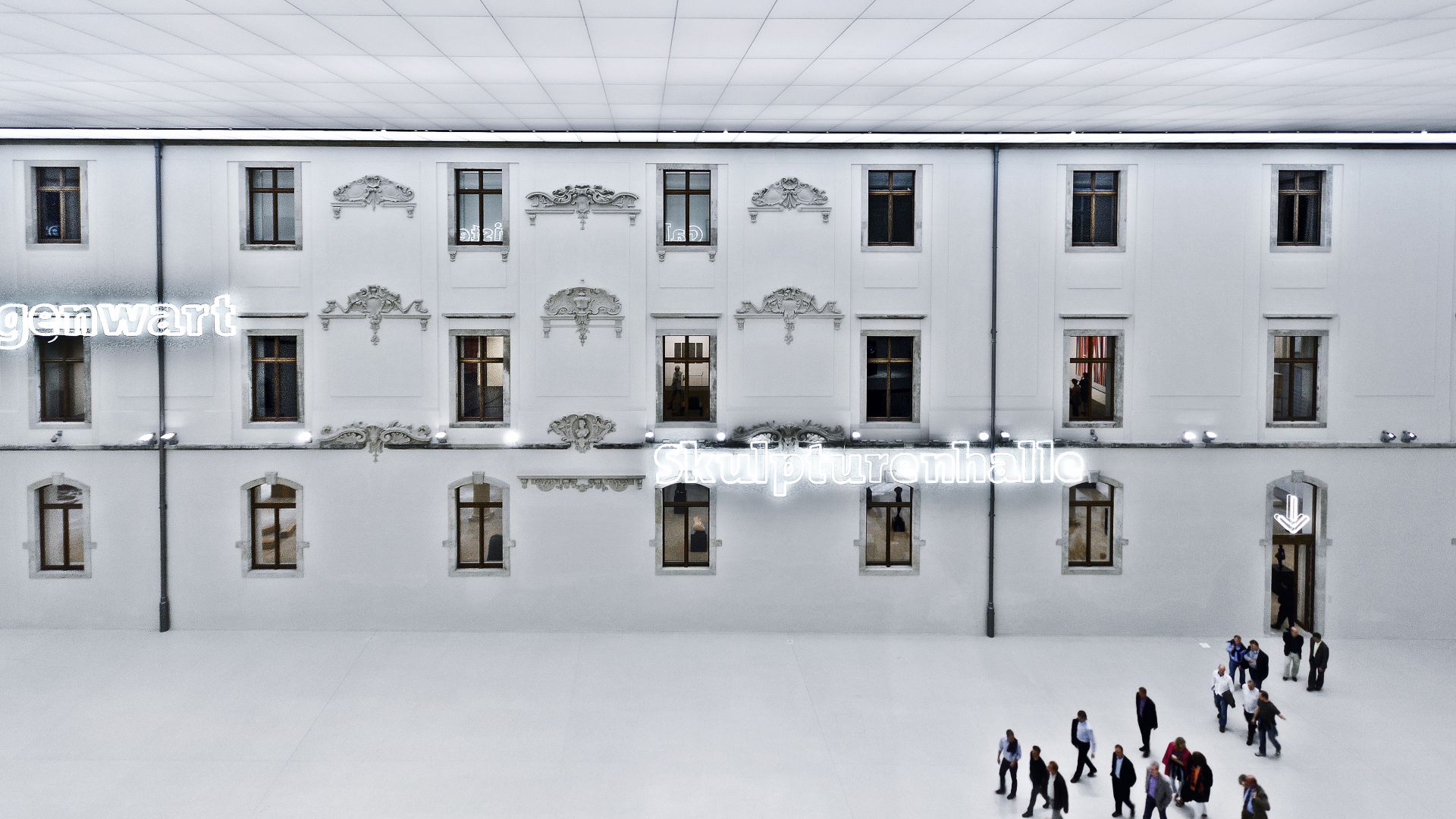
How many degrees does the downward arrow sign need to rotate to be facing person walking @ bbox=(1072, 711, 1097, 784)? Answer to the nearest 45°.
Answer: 0° — it already faces them

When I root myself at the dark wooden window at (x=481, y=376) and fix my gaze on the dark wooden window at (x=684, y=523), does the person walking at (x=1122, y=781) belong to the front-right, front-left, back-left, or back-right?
front-right

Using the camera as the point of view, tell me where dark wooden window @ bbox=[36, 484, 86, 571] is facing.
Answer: facing the viewer

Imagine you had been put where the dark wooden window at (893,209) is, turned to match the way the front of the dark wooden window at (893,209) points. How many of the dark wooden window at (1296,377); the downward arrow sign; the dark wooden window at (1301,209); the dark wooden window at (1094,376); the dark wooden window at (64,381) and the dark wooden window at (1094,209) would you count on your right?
1

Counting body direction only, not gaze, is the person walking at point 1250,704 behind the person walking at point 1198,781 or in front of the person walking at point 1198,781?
behind

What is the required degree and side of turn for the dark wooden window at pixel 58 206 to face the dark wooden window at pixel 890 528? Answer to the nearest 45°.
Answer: approximately 45° to its left

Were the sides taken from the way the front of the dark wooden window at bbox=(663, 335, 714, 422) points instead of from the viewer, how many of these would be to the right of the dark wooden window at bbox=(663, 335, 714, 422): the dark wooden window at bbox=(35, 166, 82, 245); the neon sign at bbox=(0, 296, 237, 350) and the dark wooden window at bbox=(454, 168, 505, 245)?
3

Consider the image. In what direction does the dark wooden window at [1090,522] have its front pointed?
toward the camera

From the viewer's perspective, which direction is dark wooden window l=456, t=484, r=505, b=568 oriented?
toward the camera

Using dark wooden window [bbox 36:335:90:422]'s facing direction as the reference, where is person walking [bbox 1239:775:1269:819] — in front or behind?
in front

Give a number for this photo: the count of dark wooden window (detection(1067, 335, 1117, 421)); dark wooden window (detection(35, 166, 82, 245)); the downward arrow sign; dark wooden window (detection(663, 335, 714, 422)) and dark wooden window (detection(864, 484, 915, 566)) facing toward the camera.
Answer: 5

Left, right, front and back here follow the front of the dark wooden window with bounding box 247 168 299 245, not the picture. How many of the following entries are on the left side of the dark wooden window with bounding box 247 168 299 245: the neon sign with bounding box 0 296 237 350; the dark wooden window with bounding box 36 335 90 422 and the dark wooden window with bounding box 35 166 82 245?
0

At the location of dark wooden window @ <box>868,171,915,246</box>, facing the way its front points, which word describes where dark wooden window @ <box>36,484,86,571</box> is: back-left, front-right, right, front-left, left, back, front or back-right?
right

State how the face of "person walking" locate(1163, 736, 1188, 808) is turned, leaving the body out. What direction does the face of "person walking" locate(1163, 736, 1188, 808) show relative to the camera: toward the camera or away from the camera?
toward the camera

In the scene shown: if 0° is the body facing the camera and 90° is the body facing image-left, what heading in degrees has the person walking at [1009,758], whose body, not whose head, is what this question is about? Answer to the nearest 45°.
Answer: approximately 45°

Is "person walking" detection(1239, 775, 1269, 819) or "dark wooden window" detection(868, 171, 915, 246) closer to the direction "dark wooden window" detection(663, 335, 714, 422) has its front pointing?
the person walking

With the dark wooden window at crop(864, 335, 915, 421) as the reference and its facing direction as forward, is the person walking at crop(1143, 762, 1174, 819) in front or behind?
in front

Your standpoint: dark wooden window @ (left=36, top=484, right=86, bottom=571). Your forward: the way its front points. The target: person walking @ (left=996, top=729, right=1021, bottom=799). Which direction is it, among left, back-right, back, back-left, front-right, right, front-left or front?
front-left
